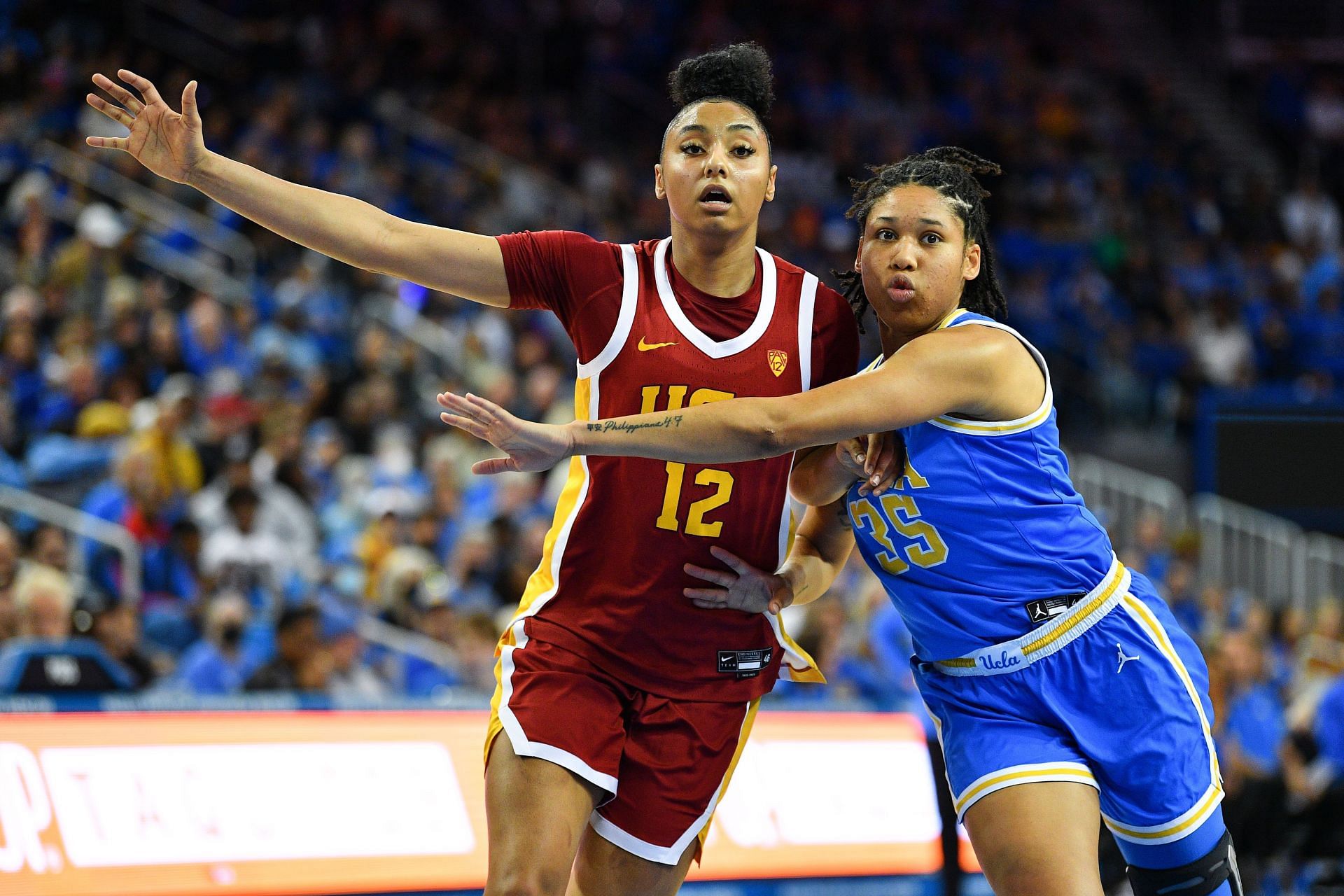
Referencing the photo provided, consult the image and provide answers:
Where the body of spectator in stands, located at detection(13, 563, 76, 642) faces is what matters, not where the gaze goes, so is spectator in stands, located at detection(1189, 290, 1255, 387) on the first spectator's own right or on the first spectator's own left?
on the first spectator's own left

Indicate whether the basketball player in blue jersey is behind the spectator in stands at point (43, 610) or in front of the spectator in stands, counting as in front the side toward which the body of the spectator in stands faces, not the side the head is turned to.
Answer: in front

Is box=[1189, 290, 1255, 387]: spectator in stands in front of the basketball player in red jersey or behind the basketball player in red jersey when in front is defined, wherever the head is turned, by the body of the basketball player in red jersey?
behind

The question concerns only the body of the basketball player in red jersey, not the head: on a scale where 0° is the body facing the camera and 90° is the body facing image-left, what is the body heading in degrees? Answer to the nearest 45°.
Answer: approximately 0°

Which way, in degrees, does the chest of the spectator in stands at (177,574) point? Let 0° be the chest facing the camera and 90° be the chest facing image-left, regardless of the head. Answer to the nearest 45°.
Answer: approximately 315°

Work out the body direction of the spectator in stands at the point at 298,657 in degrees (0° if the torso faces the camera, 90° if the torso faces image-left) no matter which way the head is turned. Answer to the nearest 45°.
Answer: approximately 315°

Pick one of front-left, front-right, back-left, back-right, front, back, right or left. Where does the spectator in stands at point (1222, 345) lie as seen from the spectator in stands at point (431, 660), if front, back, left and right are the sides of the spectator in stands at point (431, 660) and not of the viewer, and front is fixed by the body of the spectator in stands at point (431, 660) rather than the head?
left
